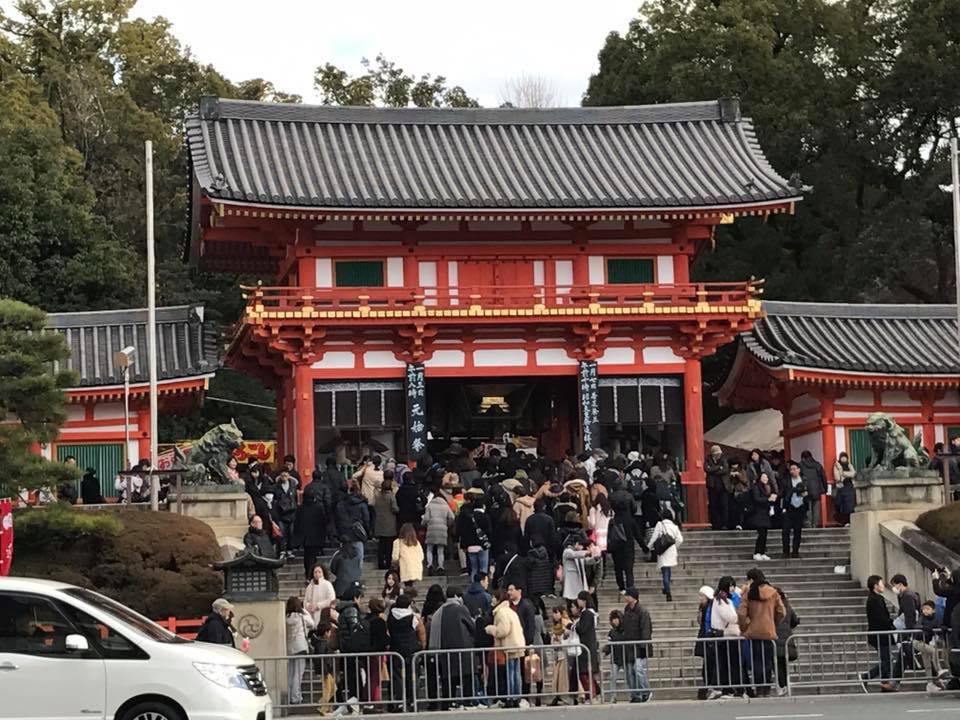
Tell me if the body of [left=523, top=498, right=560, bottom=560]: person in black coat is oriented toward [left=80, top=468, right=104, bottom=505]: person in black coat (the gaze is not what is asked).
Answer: no

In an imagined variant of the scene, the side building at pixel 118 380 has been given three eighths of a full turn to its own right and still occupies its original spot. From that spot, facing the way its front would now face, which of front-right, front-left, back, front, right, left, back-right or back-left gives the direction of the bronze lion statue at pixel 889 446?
back

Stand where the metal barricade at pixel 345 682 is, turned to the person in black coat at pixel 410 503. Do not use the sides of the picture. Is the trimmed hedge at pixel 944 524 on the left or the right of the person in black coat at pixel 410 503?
right

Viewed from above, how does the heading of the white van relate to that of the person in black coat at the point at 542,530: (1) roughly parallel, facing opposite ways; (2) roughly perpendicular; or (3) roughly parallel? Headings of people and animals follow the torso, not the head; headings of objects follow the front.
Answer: roughly perpendicular

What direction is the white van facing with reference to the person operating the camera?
facing to the right of the viewer

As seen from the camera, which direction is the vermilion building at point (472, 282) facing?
toward the camera

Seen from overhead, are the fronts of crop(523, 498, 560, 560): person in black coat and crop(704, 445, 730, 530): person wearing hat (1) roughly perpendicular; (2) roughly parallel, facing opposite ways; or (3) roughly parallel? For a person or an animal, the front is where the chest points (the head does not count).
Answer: roughly parallel, facing opposite ways

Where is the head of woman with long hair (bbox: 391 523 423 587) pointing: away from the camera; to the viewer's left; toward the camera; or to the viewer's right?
away from the camera

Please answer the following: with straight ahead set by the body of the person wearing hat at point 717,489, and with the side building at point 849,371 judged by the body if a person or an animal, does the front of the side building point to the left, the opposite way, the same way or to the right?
the same way

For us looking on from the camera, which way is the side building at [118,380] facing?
facing the viewer

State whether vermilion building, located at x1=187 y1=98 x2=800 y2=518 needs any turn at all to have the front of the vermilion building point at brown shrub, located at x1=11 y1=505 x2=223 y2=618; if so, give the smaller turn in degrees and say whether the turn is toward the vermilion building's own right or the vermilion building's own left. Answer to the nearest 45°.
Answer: approximately 45° to the vermilion building's own right

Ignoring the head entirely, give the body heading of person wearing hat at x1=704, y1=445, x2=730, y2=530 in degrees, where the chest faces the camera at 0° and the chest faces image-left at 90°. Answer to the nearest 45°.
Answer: approximately 0°

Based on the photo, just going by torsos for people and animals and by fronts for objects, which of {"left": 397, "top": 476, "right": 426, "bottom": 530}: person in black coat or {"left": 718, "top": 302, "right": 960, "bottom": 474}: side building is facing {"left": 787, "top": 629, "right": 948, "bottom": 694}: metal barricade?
the side building

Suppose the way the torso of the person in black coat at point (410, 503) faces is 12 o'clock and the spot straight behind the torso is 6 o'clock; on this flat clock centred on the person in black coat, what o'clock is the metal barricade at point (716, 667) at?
The metal barricade is roughly at 5 o'clock from the person in black coat.

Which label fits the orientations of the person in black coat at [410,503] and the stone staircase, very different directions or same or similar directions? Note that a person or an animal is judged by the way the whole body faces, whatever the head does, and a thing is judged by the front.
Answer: very different directions

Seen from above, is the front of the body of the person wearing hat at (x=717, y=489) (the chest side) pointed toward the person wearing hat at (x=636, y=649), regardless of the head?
yes

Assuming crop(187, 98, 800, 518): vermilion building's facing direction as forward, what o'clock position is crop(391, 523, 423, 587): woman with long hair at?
The woman with long hair is roughly at 12 o'clock from the vermilion building.

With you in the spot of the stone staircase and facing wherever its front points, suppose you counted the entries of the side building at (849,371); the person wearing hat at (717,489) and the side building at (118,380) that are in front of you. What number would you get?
0

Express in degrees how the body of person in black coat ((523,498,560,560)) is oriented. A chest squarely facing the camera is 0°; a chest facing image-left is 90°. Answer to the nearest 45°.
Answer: approximately 180°

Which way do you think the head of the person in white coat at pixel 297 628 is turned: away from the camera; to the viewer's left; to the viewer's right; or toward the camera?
away from the camera

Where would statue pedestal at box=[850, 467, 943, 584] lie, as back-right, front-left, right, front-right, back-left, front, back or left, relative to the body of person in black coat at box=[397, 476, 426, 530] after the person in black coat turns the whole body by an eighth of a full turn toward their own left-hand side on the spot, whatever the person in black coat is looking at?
back-right
